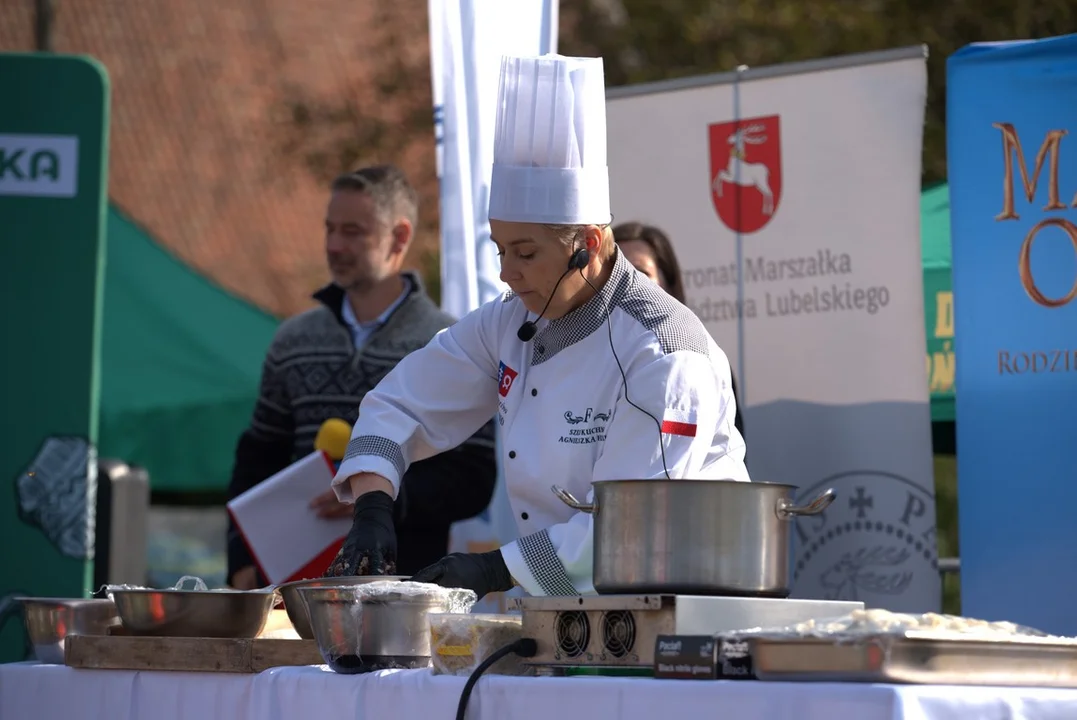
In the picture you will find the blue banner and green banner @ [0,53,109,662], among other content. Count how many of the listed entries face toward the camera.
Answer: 2

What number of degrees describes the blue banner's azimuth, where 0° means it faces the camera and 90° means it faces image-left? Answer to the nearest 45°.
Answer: approximately 0°

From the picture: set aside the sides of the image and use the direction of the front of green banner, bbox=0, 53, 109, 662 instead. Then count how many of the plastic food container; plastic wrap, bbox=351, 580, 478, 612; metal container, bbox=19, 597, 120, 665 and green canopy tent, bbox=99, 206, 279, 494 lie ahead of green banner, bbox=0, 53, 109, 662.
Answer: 3

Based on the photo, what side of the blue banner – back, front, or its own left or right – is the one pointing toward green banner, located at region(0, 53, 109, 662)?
right

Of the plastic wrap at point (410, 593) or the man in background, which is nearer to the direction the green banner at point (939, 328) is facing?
the plastic wrap

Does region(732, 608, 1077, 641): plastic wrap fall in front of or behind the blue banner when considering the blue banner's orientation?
in front

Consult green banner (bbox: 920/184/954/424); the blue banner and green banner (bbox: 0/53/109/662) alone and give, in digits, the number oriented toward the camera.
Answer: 3

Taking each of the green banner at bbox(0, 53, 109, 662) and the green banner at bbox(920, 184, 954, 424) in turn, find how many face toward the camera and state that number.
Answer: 2

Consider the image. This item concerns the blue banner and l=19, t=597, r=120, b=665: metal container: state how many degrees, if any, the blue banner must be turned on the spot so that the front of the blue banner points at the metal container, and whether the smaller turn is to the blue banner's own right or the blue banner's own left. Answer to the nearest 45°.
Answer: approximately 45° to the blue banner's own right
